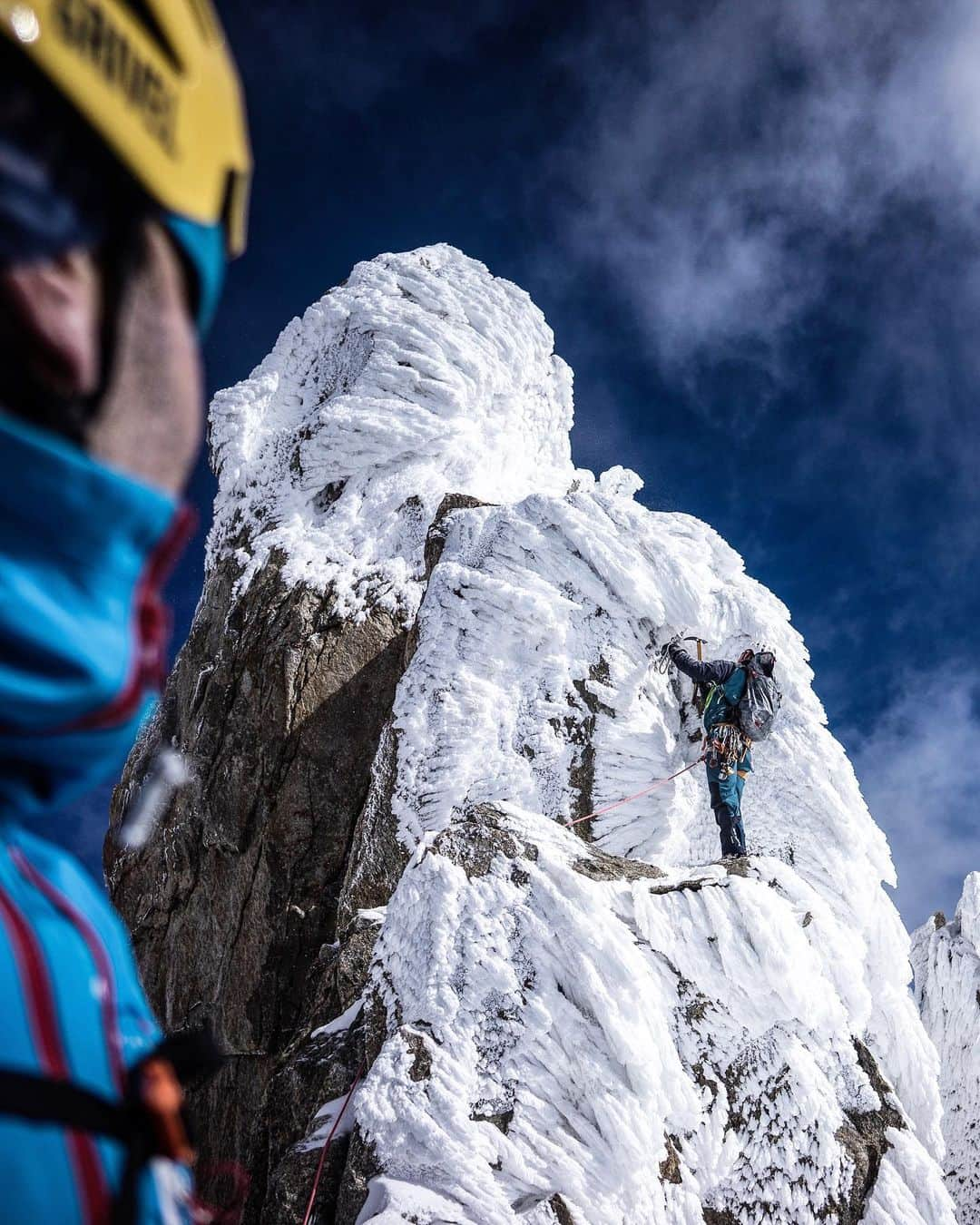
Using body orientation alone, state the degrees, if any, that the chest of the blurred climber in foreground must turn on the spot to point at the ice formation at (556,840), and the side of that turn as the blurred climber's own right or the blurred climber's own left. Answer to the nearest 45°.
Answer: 0° — they already face it

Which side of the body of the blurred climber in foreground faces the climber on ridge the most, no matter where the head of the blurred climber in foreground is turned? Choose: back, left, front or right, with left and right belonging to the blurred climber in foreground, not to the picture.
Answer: front

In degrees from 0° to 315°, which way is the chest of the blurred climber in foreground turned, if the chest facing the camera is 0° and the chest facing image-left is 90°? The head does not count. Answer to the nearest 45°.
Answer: approximately 225°

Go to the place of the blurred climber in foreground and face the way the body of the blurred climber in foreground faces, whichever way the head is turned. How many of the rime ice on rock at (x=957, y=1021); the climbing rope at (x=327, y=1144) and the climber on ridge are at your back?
0

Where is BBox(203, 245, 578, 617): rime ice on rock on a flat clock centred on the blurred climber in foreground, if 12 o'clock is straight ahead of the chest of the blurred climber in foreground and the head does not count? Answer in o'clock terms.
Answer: The rime ice on rock is roughly at 11 o'clock from the blurred climber in foreground.
